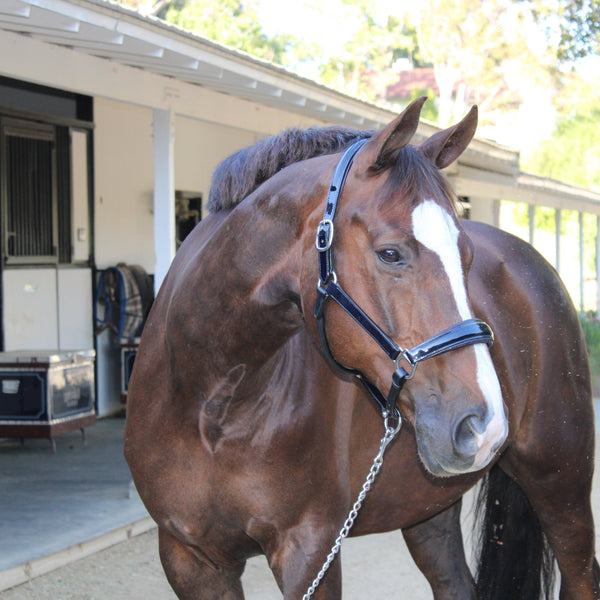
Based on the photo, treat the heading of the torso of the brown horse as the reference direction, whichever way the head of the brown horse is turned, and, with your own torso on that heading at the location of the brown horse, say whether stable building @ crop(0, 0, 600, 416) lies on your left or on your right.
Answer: on your right

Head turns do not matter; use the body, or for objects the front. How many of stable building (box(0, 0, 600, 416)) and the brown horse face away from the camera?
0

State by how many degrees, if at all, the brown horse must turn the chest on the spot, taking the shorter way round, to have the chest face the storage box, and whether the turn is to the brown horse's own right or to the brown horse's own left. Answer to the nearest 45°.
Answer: approximately 90° to the brown horse's own right

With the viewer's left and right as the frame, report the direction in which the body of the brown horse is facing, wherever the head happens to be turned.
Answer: facing the viewer and to the left of the viewer

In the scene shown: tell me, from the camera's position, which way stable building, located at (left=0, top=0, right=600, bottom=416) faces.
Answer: facing the viewer and to the right of the viewer

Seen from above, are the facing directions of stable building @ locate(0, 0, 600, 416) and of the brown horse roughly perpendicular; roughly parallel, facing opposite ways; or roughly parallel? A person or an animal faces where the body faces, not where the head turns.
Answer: roughly perpendicular

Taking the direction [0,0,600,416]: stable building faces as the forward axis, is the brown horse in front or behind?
in front
